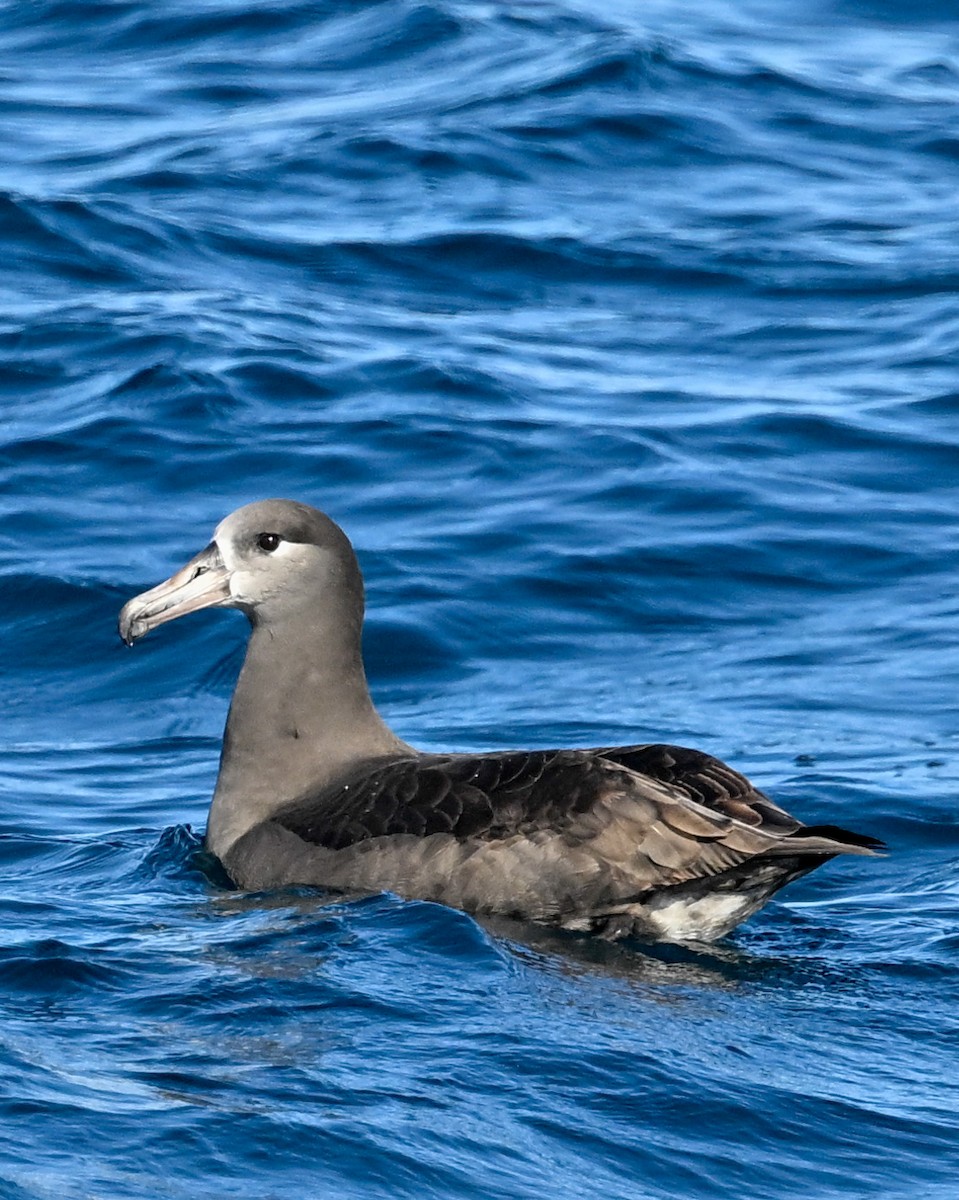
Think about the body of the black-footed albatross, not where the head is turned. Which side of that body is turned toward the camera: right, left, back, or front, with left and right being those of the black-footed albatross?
left
